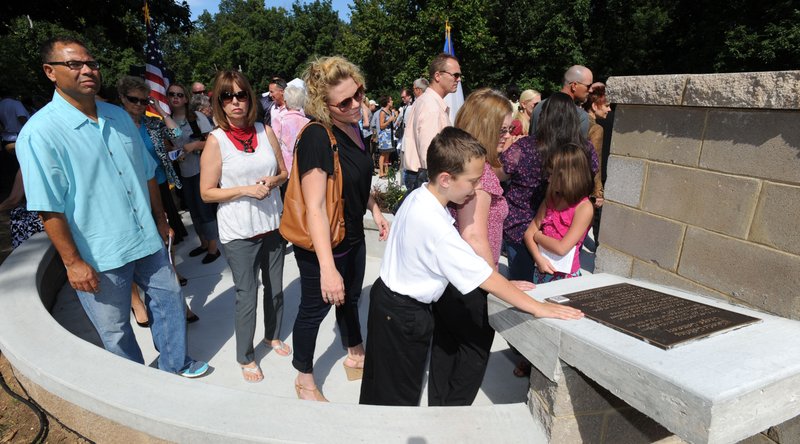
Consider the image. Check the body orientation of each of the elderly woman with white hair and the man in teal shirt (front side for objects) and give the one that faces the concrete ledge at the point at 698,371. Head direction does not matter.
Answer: the man in teal shirt

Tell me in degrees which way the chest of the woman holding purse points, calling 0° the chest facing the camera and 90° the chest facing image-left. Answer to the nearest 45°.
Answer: approximately 315°

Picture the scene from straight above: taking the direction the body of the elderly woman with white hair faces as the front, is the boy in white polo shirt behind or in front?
behind

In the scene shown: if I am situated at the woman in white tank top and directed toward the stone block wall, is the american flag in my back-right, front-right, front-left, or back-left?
back-left

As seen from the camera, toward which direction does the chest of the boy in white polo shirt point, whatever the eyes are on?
to the viewer's right

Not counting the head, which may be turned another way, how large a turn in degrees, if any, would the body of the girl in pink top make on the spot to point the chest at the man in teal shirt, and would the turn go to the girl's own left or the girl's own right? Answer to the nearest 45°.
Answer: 0° — they already face them

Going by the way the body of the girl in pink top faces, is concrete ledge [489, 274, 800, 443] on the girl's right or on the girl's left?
on the girl's left

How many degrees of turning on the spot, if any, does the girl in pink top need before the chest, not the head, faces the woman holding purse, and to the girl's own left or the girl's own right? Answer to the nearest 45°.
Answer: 0° — they already face them

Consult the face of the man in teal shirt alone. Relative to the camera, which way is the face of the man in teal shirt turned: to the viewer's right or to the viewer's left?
to the viewer's right

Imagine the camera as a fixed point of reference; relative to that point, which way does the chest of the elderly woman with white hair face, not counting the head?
away from the camera

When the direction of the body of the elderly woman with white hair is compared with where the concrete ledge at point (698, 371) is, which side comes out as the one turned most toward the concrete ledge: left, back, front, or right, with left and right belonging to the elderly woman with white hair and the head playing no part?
back

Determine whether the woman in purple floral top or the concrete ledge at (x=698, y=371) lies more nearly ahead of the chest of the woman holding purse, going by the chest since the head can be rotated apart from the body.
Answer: the concrete ledge
